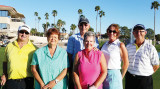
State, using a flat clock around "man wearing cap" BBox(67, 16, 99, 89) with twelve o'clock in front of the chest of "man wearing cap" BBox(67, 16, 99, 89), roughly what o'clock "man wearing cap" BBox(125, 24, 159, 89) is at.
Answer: "man wearing cap" BBox(125, 24, 159, 89) is roughly at 9 o'clock from "man wearing cap" BBox(67, 16, 99, 89).

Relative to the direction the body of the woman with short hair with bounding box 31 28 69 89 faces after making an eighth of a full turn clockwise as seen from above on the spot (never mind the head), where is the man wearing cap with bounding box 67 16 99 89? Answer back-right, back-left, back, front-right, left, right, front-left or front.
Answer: back

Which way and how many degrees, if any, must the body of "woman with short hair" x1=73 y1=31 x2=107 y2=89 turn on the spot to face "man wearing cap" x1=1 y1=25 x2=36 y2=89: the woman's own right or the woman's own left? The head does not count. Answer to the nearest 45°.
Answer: approximately 90° to the woman's own right

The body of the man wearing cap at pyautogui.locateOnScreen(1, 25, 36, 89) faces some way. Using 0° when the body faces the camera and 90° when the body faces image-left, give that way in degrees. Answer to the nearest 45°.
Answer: approximately 0°

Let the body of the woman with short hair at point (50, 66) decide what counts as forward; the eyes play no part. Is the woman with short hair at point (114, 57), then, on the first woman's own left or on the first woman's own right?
on the first woman's own left

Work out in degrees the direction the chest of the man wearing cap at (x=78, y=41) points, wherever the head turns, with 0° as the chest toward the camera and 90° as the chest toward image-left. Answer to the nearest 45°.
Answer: approximately 0°

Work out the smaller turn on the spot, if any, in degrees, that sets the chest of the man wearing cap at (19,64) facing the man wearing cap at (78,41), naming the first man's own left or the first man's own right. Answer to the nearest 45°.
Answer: approximately 90° to the first man's own left

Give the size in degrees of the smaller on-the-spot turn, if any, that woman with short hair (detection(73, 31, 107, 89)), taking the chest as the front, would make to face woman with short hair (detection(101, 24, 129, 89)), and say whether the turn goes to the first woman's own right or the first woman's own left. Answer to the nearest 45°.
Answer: approximately 135° to the first woman's own left

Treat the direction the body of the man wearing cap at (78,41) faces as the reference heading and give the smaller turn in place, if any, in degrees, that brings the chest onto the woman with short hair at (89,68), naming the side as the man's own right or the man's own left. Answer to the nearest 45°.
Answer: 0° — they already face them
